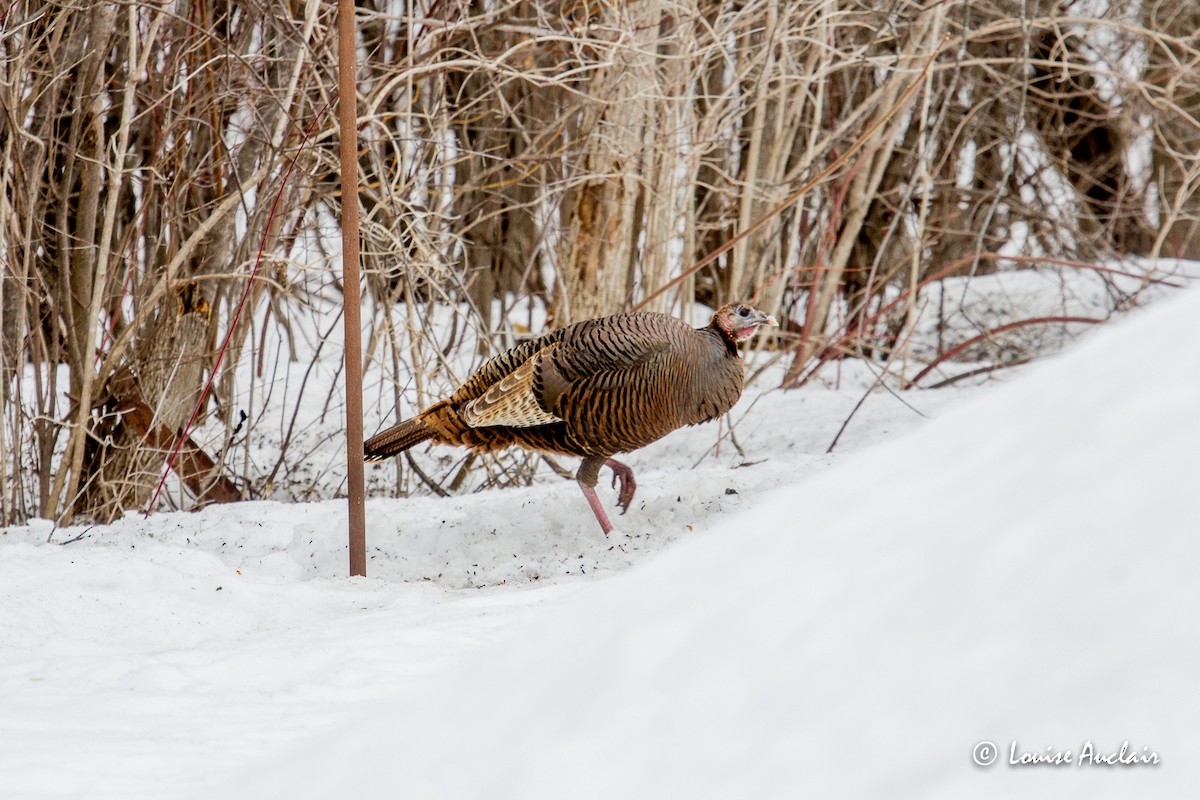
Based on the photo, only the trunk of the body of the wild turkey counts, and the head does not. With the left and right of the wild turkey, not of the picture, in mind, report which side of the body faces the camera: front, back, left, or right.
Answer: right

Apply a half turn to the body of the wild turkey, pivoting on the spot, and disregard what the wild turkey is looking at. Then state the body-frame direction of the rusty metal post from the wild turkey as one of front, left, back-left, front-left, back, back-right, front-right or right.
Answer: front-left
